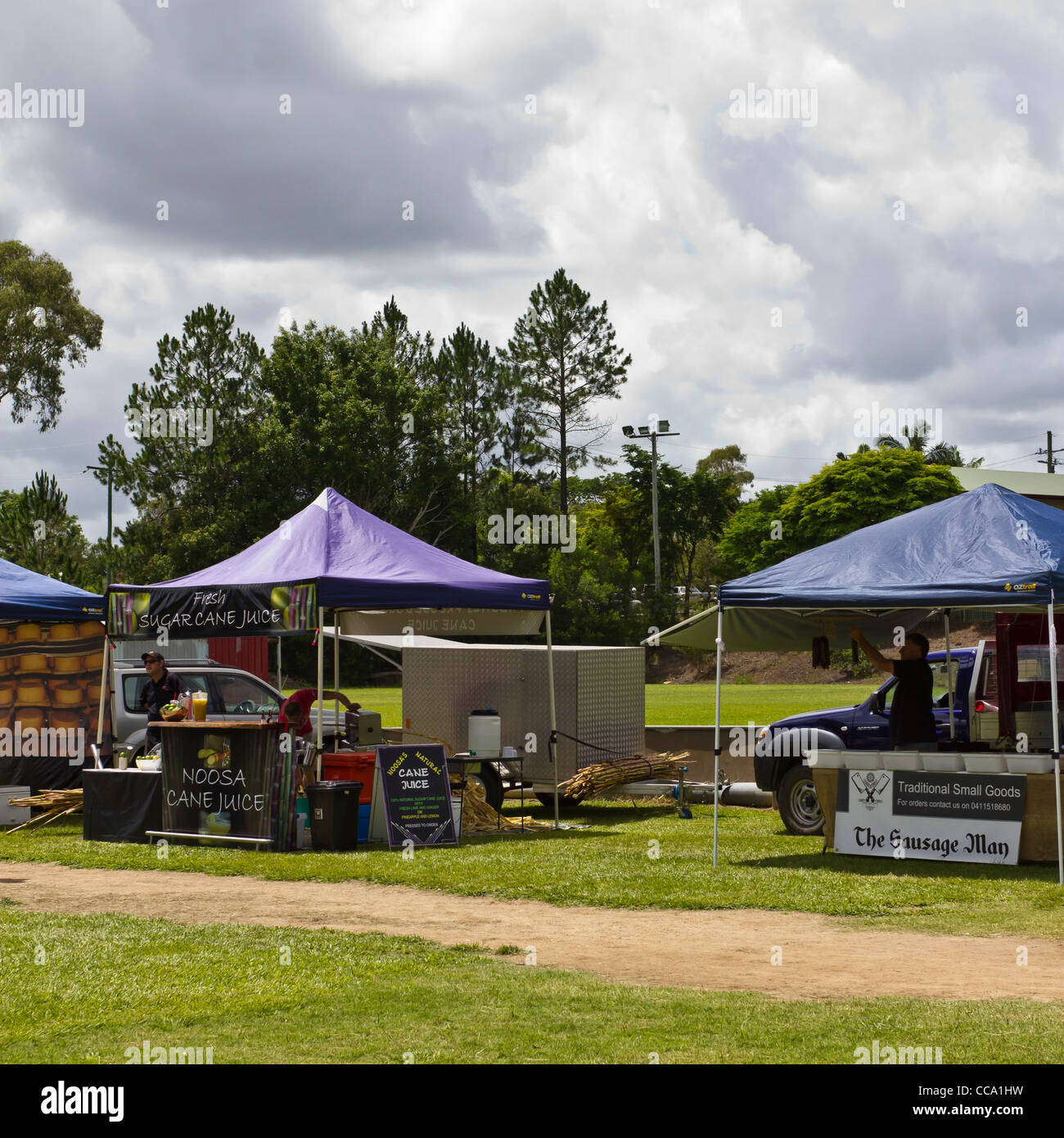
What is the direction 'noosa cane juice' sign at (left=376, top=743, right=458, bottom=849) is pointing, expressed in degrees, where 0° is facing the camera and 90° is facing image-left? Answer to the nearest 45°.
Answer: approximately 0°

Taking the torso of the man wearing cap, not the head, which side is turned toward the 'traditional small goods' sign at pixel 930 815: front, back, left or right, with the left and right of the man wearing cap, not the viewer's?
left

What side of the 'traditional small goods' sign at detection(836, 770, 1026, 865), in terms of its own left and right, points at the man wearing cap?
right

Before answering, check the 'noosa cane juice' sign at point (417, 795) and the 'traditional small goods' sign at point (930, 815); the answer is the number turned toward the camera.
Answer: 2

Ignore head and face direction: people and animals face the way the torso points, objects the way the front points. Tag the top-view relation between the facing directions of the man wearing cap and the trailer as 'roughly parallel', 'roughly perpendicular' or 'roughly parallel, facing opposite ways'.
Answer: roughly perpendicular

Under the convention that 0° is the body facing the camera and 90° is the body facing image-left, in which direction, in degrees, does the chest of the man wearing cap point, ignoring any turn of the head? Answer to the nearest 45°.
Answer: approximately 45°

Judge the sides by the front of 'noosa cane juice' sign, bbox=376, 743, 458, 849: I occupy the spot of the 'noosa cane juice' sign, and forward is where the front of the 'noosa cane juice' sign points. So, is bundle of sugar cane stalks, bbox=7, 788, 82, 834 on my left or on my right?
on my right

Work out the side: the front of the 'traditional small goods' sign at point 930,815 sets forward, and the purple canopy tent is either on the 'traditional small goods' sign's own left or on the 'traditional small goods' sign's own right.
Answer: on the 'traditional small goods' sign's own right

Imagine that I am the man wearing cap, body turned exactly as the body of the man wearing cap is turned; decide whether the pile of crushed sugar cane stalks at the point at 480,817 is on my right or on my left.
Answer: on my left
